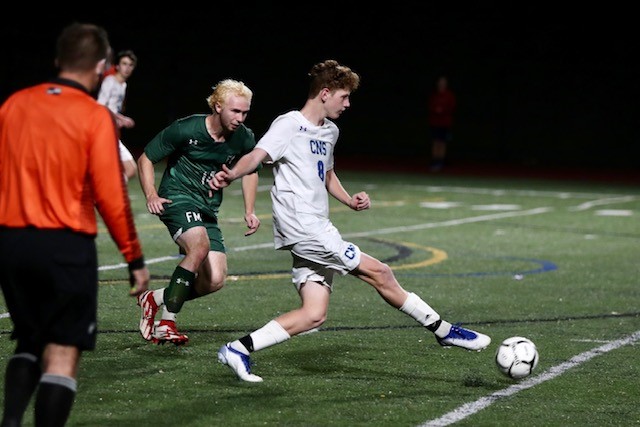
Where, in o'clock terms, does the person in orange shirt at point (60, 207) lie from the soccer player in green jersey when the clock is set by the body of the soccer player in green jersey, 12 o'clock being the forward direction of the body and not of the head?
The person in orange shirt is roughly at 2 o'clock from the soccer player in green jersey.

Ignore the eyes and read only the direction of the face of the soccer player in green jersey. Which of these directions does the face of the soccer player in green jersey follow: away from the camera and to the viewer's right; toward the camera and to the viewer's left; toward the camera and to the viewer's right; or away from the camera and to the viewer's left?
toward the camera and to the viewer's right

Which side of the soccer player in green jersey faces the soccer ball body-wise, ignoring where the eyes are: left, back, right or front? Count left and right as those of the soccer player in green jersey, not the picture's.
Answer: front

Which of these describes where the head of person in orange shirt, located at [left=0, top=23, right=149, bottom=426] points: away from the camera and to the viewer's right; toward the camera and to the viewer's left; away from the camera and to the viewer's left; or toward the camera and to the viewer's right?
away from the camera and to the viewer's right

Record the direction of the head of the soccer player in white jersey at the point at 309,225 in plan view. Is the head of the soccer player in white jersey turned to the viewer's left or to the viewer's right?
to the viewer's right

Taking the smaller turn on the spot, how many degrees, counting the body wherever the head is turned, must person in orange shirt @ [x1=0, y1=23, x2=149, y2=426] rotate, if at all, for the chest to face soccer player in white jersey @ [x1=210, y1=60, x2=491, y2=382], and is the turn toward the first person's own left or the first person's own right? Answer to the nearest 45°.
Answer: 0° — they already face them

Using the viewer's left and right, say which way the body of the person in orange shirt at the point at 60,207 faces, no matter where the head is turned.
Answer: facing away from the viewer and to the right of the viewer

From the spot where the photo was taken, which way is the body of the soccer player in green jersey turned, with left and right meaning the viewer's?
facing the viewer and to the right of the viewer

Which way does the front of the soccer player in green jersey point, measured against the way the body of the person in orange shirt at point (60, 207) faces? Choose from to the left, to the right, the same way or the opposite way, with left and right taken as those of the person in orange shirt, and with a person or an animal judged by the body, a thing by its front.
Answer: to the right
